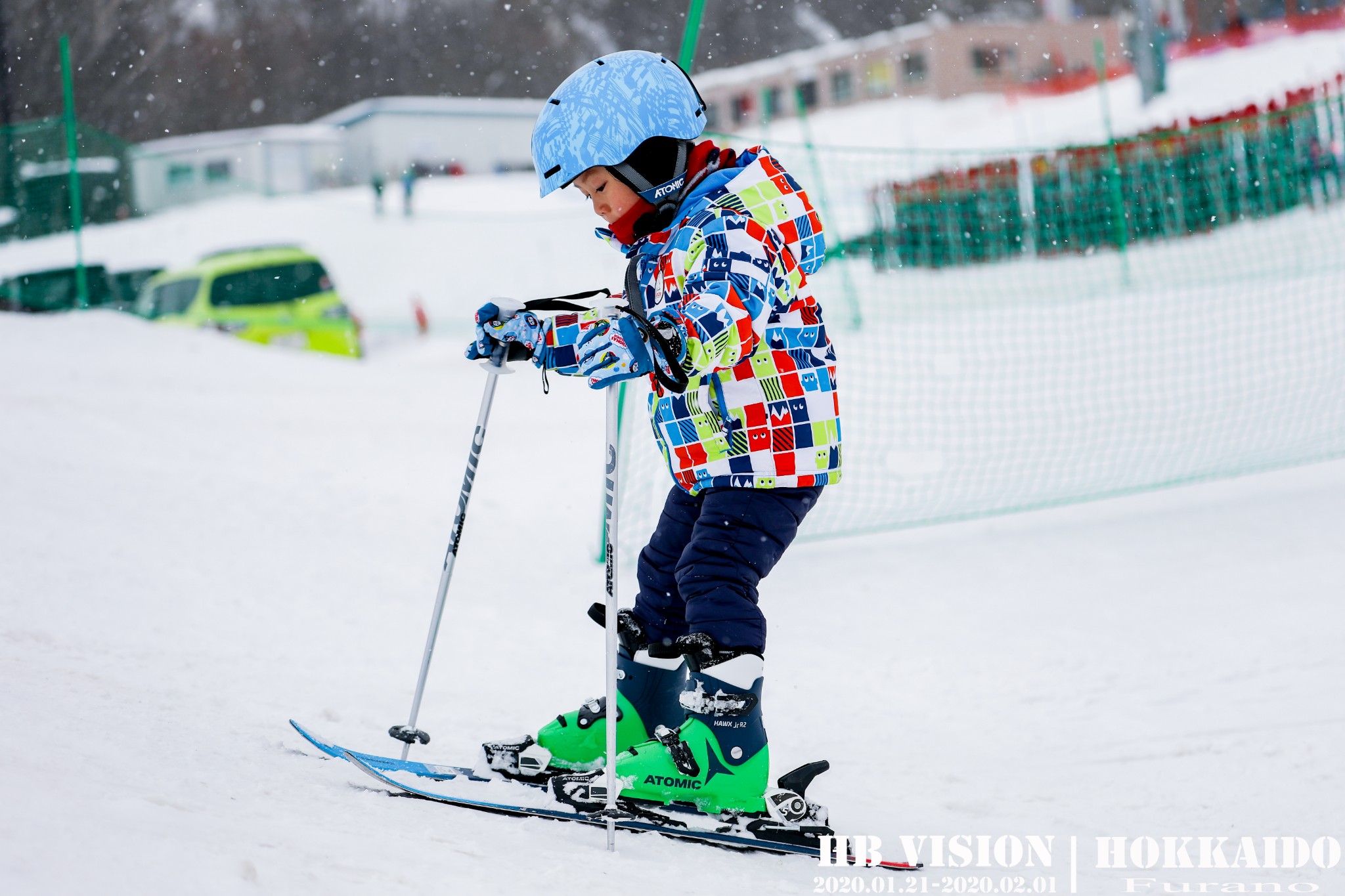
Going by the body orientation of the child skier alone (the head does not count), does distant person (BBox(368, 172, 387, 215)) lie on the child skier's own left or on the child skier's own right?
on the child skier's own right

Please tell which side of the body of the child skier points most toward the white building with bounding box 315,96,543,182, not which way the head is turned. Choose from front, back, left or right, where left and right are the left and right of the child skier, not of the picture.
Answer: right

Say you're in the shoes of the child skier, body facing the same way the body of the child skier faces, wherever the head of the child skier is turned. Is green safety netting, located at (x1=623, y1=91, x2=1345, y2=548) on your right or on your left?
on your right

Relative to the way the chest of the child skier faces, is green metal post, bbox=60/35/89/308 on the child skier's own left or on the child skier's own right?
on the child skier's own right

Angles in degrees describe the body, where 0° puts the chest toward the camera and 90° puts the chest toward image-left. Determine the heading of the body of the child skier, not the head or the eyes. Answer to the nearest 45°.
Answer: approximately 90°

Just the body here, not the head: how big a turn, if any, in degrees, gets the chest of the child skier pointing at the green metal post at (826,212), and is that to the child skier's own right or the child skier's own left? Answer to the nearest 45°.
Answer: approximately 90° to the child skier's own right

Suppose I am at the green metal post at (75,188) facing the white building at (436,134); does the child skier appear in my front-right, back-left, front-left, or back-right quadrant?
back-right

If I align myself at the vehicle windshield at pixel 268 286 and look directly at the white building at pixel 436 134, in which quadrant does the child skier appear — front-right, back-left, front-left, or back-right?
back-right

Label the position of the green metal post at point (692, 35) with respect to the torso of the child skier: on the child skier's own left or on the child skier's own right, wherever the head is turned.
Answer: on the child skier's own right

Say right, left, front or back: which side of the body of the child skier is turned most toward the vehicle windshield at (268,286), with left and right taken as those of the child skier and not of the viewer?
right
